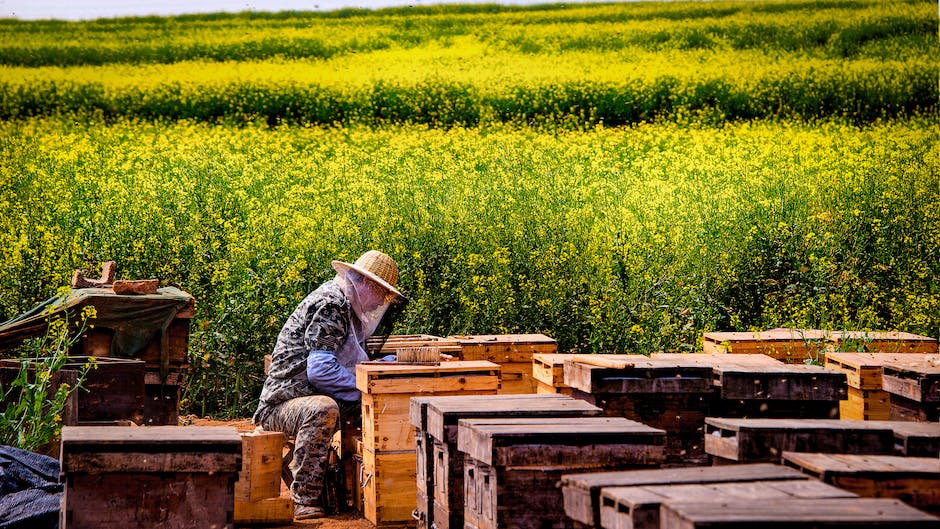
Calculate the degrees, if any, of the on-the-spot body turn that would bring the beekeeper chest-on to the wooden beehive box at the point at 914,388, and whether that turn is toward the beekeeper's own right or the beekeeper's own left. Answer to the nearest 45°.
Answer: approximately 45° to the beekeeper's own right

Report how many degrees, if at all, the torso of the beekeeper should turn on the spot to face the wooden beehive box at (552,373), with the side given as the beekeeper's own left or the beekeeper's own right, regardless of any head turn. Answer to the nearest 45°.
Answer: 0° — they already face it

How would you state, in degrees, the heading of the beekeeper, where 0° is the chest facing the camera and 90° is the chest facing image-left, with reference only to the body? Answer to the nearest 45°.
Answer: approximately 270°

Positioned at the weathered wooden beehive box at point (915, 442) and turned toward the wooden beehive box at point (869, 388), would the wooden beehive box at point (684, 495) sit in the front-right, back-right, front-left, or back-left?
back-left

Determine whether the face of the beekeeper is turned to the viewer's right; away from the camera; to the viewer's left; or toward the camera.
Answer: to the viewer's right
